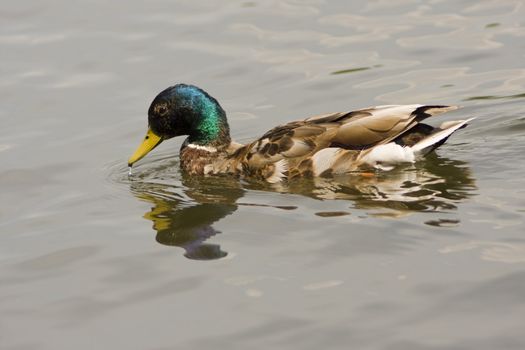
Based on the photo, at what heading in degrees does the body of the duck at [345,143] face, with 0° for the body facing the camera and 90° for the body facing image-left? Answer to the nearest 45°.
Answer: approximately 90°
